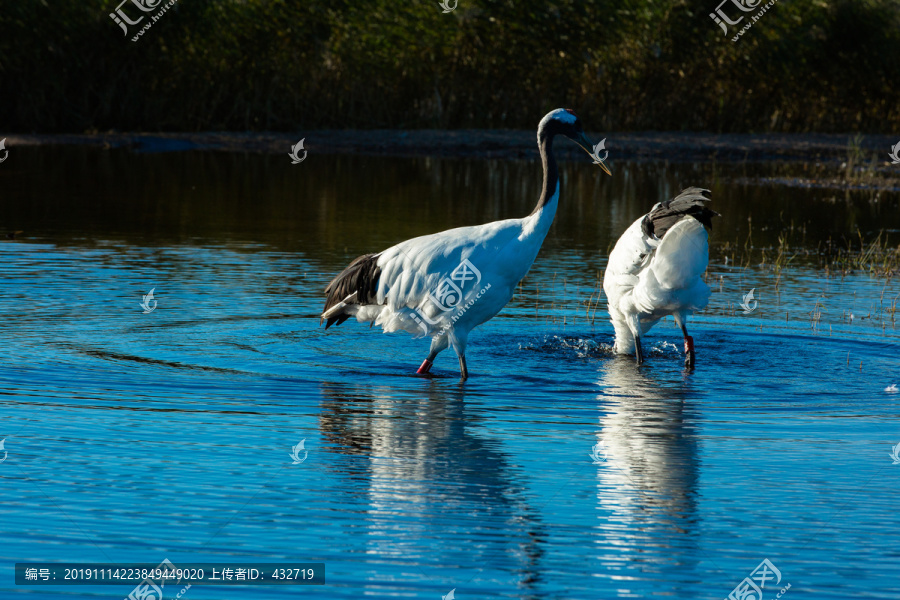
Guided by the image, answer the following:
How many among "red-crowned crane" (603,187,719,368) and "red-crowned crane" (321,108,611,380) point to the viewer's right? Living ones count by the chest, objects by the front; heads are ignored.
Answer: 1

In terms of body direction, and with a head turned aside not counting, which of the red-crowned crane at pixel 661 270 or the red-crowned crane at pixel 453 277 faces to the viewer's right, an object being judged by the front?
the red-crowned crane at pixel 453 277

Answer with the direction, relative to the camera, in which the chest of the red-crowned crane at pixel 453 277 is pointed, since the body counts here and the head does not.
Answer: to the viewer's right
